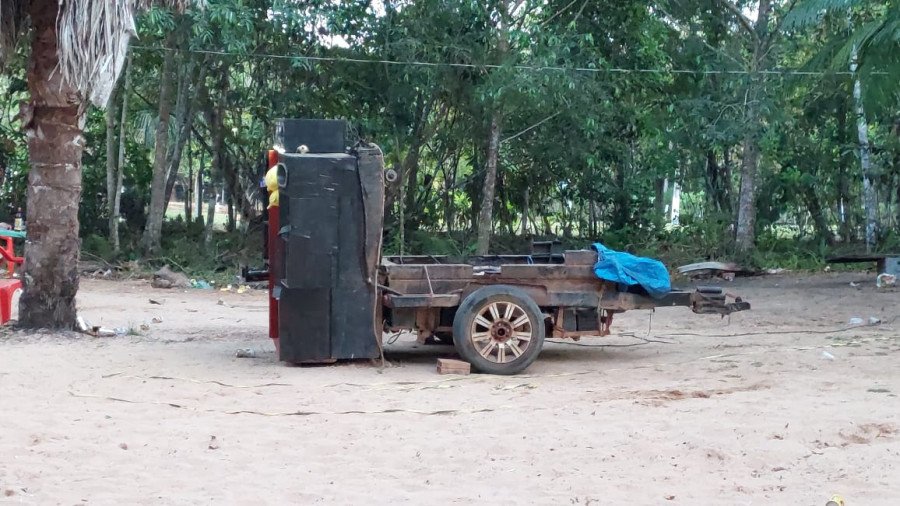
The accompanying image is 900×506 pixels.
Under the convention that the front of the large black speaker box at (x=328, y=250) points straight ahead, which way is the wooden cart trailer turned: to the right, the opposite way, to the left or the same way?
the opposite way

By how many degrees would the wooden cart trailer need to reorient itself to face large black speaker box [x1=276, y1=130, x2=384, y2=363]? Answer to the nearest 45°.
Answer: approximately 180°

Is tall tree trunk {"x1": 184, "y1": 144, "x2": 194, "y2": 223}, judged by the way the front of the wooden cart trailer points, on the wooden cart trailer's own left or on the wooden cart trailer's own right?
on the wooden cart trailer's own left

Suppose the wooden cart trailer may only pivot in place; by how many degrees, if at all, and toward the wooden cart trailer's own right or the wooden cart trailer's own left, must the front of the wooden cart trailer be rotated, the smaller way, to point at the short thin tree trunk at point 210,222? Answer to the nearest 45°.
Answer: approximately 135° to the wooden cart trailer's own left

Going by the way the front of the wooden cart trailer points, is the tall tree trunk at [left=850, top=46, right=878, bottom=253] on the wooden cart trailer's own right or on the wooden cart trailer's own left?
on the wooden cart trailer's own left

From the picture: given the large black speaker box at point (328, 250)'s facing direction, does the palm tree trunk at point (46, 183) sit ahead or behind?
ahead

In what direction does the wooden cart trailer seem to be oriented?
to the viewer's right

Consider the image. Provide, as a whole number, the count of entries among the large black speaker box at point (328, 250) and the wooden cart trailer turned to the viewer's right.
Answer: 1

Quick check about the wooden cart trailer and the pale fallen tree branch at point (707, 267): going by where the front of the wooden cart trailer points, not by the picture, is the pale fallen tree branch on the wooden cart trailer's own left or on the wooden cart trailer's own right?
on the wooden cart trailer's own left

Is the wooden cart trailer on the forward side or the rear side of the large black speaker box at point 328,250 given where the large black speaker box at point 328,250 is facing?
on the rear side

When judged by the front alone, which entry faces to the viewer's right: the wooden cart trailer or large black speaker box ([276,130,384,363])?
the wooden cart trailer

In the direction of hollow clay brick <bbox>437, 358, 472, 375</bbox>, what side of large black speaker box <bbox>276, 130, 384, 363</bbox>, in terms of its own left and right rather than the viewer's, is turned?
back

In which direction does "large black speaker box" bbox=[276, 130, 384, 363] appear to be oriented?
to the viewer's left

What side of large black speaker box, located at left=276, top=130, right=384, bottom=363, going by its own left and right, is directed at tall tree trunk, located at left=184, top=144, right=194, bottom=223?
right

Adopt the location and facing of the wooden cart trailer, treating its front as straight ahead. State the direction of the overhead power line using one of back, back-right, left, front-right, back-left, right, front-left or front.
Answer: left
